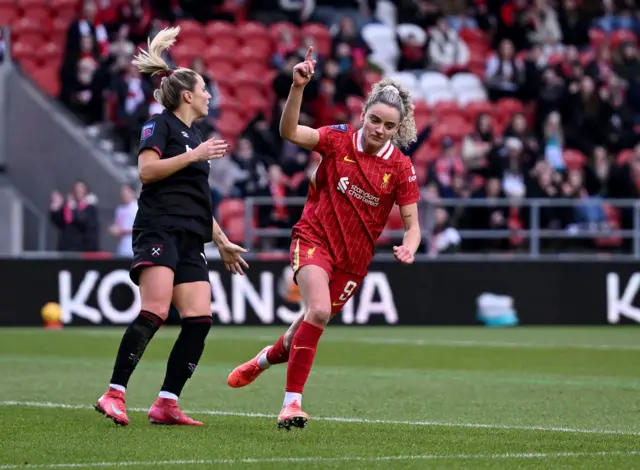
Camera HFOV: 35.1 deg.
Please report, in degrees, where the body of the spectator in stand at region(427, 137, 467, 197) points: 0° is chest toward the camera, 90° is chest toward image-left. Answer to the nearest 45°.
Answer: approximately 0°

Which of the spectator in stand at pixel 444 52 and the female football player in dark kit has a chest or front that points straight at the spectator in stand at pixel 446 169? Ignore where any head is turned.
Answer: the spectator in stand at pixel 444 52

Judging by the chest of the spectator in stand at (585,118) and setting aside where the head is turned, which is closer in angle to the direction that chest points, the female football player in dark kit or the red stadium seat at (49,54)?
the female football player in dark kit

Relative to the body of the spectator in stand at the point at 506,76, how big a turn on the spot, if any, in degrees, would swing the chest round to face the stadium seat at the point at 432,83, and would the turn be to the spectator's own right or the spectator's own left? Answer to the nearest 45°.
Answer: approximately 90° to the spectator's own right

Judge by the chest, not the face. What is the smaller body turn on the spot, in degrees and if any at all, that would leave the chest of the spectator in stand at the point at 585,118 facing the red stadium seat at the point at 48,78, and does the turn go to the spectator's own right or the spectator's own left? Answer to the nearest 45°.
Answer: approximately 90° to the spectator's own right

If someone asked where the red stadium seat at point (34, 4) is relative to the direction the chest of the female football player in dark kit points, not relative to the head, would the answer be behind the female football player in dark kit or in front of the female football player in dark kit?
behind
